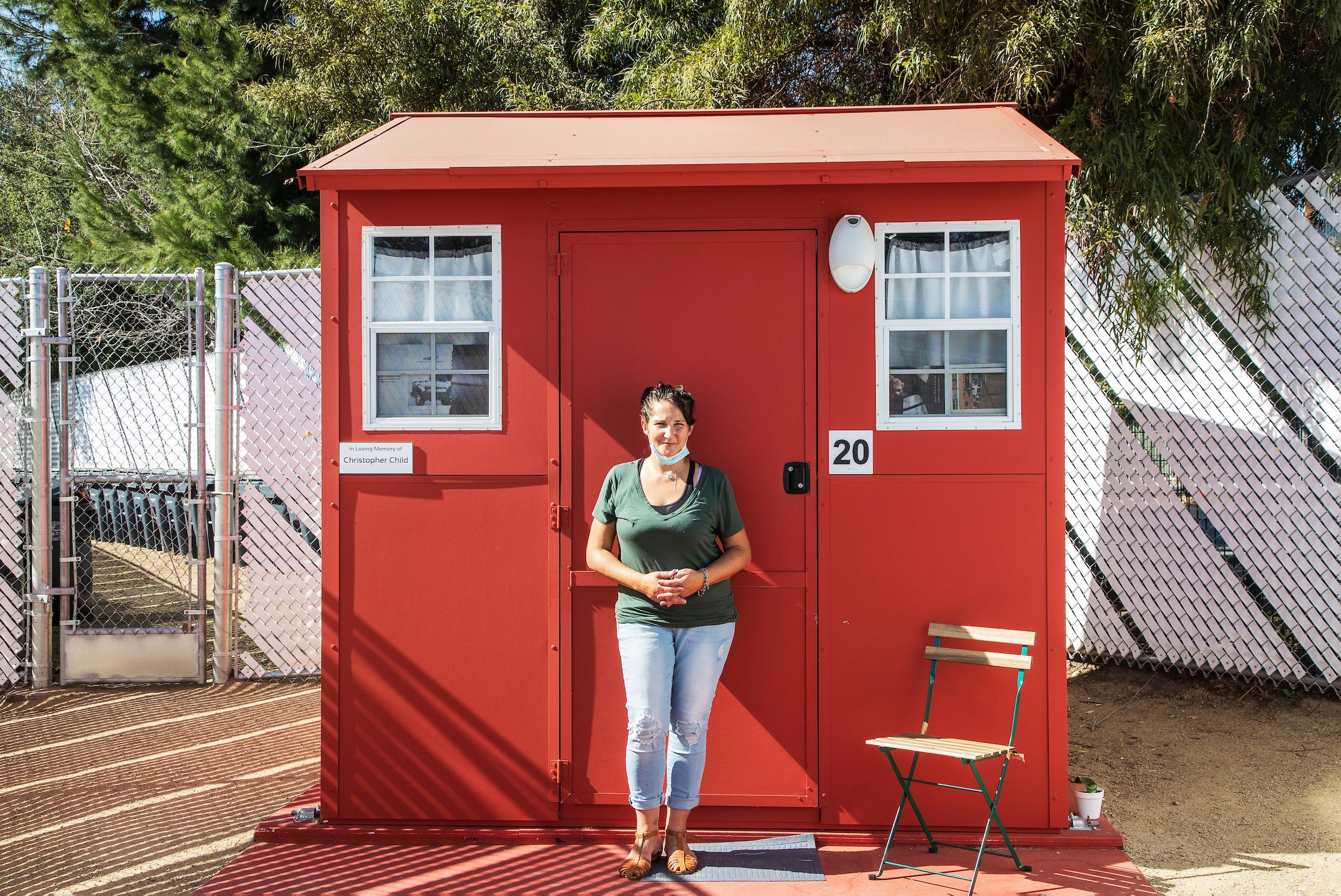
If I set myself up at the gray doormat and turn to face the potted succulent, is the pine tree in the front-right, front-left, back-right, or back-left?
back-left

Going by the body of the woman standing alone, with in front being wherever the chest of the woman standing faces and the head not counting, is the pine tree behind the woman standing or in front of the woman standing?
behind

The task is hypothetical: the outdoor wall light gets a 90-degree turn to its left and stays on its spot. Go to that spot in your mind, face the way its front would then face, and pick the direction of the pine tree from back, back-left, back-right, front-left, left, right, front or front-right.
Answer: back-left

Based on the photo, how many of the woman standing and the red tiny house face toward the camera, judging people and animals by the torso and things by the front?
2

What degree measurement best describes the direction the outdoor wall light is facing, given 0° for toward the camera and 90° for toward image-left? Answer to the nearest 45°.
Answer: approximately 0°

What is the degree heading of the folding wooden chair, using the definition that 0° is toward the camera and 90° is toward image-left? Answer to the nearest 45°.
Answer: approximately 45°

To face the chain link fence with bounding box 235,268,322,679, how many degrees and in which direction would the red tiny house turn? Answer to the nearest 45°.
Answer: approximately 135° to its right

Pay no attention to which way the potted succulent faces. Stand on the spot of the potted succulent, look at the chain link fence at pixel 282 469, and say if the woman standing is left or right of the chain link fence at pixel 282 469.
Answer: left
